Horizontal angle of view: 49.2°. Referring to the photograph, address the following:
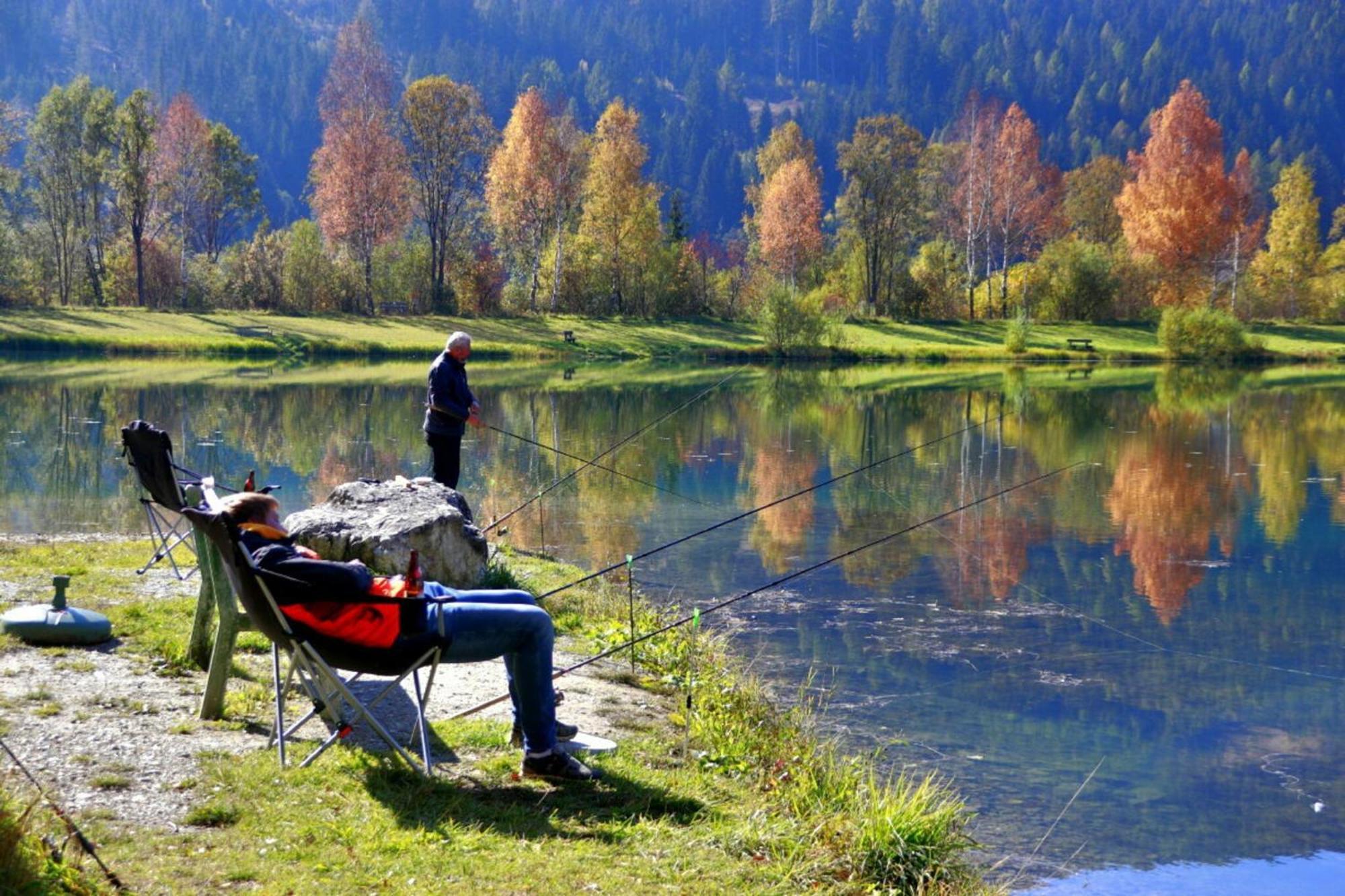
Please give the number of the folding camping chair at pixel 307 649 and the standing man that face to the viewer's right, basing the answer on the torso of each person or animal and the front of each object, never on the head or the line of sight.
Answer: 2

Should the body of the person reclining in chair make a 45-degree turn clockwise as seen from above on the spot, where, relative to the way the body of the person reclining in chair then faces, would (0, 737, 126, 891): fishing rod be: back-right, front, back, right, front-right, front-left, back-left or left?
right

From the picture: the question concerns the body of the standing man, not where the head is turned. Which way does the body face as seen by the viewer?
to the viewer's right

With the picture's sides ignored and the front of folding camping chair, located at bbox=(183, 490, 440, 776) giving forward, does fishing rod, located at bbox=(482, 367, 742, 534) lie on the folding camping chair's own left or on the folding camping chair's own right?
on the folding camping chair's own left

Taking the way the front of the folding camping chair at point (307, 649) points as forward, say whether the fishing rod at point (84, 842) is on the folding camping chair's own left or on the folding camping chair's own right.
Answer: on the folding camping chair's own right

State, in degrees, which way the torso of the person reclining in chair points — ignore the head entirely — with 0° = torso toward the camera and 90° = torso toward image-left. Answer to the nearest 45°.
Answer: approximately 270°

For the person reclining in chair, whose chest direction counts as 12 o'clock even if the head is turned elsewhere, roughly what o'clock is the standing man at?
The standing man is roughly at 9 o'clock from the person reclining in chair.

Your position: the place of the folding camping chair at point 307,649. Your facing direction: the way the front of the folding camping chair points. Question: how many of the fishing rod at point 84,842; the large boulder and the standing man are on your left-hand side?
2

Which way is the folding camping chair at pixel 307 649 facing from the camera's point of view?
to the viewer's right
